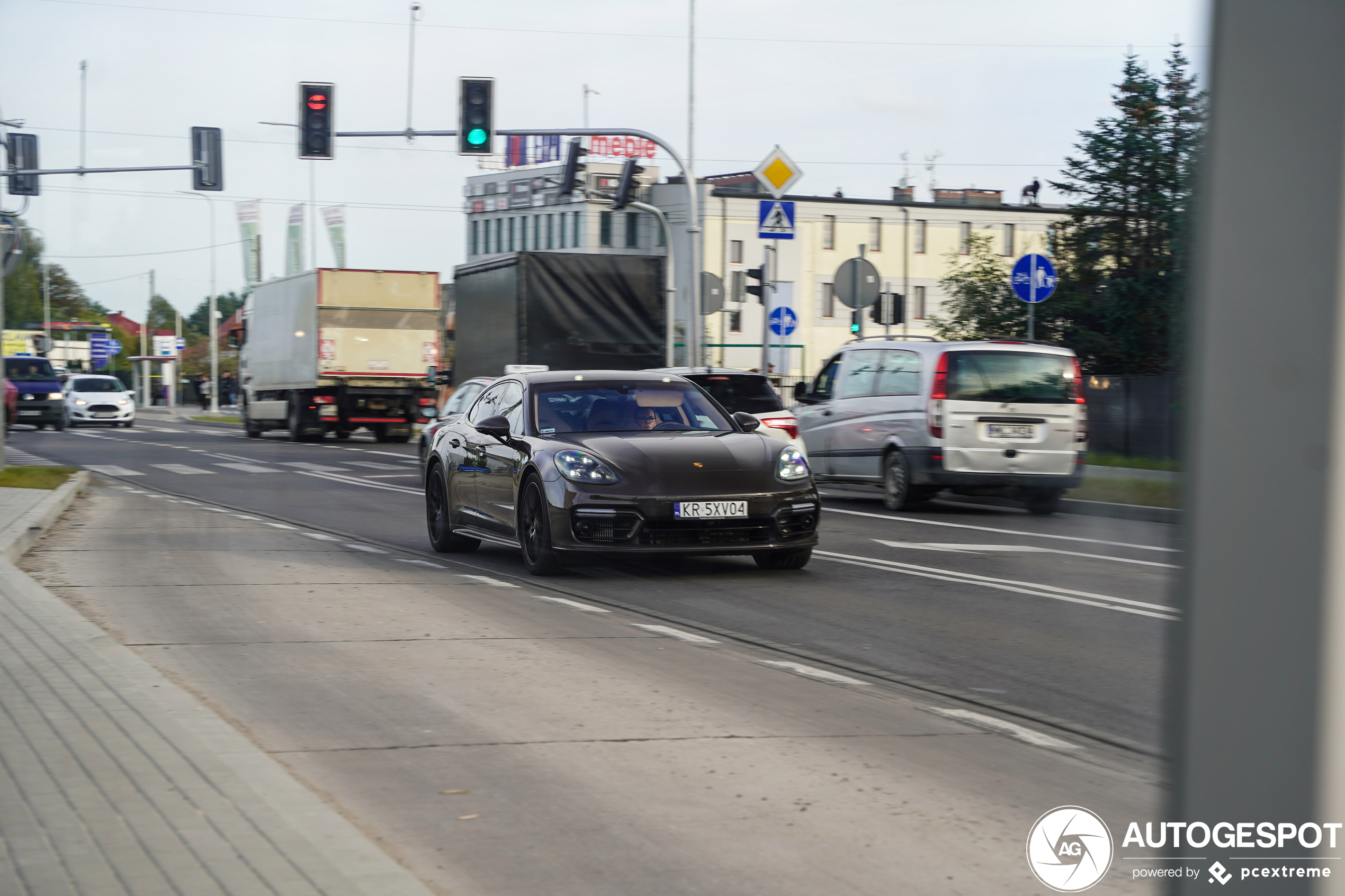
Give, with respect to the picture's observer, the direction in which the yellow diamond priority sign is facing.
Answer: facing the viewer

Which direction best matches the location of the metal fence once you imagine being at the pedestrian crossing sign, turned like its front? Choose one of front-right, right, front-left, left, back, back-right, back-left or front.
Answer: front

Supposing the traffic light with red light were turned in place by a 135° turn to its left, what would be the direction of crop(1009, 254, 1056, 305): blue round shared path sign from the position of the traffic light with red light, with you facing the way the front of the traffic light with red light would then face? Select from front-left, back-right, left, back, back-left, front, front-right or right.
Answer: right

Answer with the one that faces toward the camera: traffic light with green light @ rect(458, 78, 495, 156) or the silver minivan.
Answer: the traffic light with green light

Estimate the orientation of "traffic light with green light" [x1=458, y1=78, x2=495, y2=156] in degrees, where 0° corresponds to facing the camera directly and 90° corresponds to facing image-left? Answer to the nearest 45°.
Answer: approximately 0°

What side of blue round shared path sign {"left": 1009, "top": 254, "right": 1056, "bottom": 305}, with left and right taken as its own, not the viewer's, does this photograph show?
front

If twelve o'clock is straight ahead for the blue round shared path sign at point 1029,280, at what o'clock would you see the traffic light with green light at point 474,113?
The traffic light with green light is roughly at 4 o'clock from the blue round shared path sign.

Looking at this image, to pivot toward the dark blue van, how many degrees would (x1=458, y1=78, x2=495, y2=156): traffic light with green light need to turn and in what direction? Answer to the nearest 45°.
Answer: approximately 135° to its right

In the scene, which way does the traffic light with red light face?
toward the camera

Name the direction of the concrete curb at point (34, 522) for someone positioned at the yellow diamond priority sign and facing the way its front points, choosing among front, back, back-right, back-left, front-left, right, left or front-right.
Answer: front-right

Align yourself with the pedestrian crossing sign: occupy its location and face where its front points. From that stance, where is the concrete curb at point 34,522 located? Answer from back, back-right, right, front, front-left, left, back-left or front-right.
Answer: front-right
